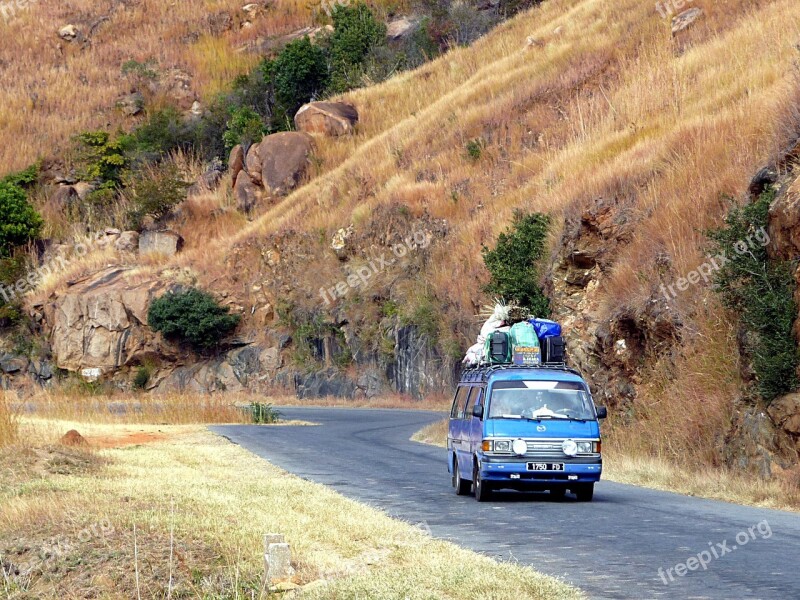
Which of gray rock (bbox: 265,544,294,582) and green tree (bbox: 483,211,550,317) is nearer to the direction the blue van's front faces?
the gray rock

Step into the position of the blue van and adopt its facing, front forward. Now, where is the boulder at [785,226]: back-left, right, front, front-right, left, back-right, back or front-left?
back-left

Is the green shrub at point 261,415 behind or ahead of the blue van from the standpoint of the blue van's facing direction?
behind

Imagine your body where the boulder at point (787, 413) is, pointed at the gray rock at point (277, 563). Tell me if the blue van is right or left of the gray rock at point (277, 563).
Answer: right

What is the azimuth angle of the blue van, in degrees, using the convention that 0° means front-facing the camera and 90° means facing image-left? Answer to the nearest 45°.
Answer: approximately 0°

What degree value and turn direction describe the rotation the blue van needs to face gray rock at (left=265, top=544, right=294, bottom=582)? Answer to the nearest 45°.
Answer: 0° — it already faces it

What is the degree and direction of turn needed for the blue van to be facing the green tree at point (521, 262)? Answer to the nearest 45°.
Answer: approximately 180°

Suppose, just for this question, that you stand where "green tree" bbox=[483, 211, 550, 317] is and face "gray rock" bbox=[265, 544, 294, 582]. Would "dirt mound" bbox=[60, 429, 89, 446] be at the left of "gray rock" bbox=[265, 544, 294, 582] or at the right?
right

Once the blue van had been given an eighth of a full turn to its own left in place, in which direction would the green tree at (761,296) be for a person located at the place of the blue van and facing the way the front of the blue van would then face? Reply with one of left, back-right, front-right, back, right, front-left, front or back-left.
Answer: left

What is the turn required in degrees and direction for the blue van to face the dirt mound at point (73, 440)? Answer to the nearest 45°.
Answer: approximately 135° to its right
